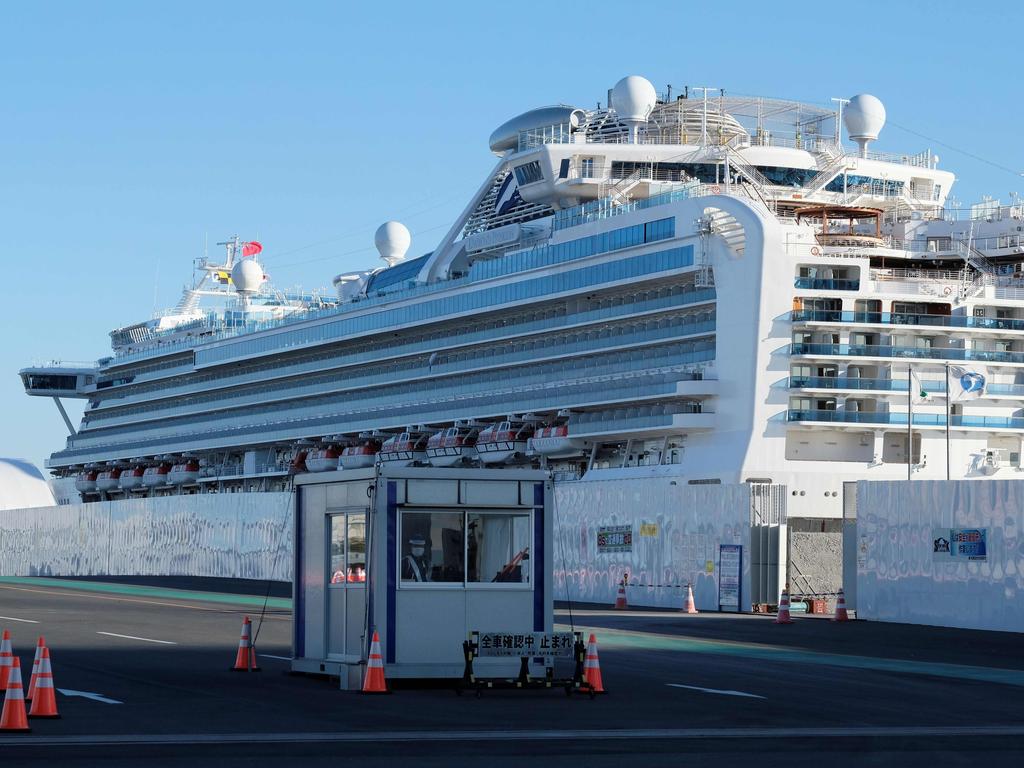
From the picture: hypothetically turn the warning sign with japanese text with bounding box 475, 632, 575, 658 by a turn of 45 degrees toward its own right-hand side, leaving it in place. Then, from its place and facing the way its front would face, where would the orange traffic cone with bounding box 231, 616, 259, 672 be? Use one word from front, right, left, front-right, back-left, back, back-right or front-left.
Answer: right

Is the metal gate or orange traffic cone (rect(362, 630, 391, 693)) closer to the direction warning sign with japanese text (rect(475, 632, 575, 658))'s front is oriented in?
the orange traffic cone

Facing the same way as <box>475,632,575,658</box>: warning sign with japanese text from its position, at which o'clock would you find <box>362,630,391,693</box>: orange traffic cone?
The orange traffic cone is roughly at 3 o'clock from the warning sign with japanese text.

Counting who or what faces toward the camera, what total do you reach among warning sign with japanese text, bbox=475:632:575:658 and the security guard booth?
2

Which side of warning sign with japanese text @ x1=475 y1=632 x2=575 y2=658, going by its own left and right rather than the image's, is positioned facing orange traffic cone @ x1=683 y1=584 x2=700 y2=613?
back

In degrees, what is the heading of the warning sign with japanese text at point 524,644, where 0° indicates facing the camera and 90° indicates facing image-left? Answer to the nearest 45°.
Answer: approximately 0°

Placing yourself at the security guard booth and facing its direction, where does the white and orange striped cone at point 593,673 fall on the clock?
The white and orange striped cone is roughly at 10 o'clock from the security guard booth.

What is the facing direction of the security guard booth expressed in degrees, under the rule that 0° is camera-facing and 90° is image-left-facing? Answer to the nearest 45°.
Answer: approximately 0°

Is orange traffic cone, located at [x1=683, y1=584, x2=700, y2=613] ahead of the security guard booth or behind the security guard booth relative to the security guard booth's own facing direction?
behind
